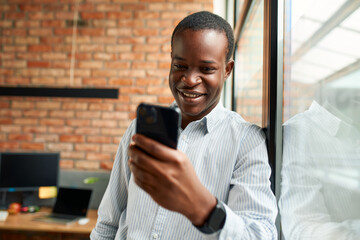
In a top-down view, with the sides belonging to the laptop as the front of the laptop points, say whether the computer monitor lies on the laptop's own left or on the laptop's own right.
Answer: on the laptop's own right

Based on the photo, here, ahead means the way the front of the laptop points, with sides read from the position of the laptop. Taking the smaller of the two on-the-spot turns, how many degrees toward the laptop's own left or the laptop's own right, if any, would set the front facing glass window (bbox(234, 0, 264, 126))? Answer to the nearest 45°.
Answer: approximately 90° to the laptop's own left

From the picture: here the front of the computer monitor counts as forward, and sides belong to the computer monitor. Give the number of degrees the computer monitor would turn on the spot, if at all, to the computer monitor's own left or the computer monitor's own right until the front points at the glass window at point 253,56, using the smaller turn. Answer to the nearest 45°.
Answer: approximately 45° to the computer monitor's own left

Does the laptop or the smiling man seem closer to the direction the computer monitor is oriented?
the smiling man

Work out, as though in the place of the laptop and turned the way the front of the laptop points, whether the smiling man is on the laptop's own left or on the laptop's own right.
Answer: on the laptop's own left

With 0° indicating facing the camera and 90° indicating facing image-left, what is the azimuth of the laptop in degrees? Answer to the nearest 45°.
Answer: approximately 45°

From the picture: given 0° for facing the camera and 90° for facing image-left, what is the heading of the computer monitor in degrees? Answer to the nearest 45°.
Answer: approximately 0°

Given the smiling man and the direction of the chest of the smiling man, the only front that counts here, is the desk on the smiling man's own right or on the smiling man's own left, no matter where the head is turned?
on the smiling man's own right
